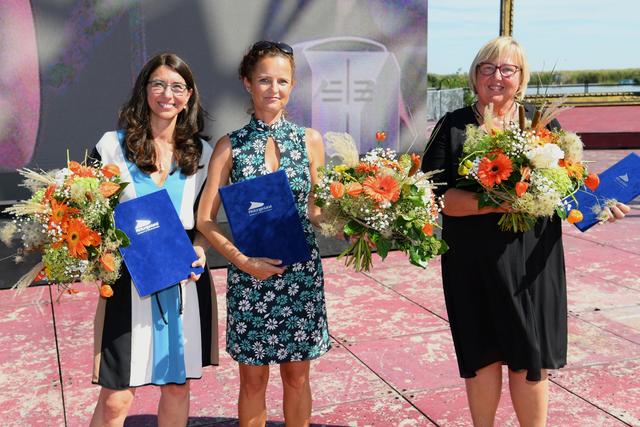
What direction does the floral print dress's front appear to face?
toward the camera

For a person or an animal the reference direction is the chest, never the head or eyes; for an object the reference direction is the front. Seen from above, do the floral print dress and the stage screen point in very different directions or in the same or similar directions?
same or similar directions

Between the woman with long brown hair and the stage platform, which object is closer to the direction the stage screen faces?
the woman with long brown hair

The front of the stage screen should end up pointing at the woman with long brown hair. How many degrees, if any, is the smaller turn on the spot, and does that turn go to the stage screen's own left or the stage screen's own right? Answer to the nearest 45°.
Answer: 0° — it already faces them

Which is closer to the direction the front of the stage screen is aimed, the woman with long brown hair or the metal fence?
the woman with long brown hair

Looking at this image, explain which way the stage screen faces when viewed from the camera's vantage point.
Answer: facing the viewer

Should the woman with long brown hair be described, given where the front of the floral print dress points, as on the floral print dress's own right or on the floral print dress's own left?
on the floral print dress's own right

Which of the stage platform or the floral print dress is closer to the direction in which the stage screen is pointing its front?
the floral print dress

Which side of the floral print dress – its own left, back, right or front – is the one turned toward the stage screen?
back

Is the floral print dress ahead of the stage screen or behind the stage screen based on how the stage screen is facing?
ahead

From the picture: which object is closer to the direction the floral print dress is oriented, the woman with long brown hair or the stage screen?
the woman with long brown hair

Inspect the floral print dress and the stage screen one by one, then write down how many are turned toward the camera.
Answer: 2
